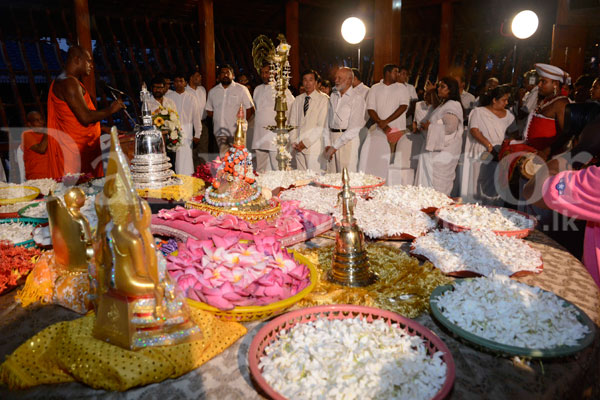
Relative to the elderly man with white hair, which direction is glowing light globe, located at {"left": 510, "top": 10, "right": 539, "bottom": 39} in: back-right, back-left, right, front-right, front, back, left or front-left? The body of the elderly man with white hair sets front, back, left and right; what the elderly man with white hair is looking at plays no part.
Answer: back

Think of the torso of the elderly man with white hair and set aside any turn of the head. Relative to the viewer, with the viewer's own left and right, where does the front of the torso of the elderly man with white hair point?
facing the viewer and to the left of the viewer

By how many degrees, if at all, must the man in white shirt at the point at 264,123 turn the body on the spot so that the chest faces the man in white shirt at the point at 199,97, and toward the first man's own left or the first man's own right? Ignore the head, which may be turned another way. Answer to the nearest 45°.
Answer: approximately 135° to the first man's own right

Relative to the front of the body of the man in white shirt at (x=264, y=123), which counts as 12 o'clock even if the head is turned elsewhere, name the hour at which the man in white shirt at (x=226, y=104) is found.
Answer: the man in white shirt at (x=226, y=104) is roughly at 4 o'clock from the man in white shirt at (x=264, y=123).

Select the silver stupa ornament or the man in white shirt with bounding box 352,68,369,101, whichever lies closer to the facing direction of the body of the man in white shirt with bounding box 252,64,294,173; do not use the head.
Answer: the silver stupa ornament

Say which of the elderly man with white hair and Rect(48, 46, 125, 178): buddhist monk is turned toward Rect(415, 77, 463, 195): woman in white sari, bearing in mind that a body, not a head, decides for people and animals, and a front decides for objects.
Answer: the buddhist monk

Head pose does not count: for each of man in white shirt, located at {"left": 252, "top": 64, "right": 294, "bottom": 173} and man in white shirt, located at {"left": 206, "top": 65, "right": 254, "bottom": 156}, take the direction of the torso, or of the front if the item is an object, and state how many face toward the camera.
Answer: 2

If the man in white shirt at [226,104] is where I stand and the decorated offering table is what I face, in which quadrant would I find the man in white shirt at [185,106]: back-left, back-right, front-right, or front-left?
back-right

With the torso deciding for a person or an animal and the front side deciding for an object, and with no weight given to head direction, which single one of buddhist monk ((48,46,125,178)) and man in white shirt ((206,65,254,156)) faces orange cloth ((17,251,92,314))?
the man in white shirt

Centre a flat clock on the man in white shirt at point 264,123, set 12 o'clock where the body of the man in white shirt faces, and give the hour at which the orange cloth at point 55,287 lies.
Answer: The orange cloth is roughly at 12 o'clock from the man in white shirt.

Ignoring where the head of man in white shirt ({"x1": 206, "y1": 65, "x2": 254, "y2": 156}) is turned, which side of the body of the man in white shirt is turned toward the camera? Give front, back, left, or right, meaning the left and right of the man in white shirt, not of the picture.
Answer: front

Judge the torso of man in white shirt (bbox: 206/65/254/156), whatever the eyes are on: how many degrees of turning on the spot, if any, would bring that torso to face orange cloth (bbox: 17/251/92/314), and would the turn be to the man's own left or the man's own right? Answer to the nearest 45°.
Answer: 0° — they already face it

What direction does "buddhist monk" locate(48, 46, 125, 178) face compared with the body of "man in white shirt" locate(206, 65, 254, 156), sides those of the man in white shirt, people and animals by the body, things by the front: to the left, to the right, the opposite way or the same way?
to the left

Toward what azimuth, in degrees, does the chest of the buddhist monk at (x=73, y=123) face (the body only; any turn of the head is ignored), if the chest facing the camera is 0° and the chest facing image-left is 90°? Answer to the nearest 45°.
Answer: approximately 270°

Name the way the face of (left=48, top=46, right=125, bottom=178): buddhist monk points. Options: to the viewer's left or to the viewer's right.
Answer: to the viewer's right

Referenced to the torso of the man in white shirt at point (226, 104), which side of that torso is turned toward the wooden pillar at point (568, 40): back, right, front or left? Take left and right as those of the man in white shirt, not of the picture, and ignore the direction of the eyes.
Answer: left

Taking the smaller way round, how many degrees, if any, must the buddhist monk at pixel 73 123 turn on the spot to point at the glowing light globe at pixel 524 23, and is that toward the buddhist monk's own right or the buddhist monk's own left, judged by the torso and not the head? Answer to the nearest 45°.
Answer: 0° — they already face it

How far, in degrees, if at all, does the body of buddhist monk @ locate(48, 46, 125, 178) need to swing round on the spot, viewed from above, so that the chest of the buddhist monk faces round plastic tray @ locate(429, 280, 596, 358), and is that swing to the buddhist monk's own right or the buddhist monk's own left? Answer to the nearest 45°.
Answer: approximately 90° to the buddhist monk's own right

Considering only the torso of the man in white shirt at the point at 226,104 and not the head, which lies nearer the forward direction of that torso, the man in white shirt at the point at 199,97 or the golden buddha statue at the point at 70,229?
the golden buddha statue
